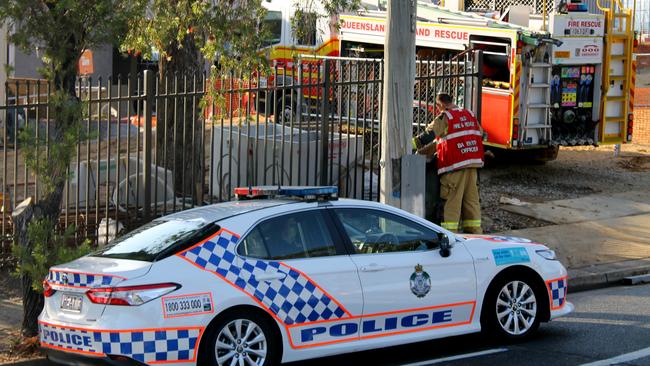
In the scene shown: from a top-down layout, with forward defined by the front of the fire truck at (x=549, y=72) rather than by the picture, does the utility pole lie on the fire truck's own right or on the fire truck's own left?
on the fire truck's own left

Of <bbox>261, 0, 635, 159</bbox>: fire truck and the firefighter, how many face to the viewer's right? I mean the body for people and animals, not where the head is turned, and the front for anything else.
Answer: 0

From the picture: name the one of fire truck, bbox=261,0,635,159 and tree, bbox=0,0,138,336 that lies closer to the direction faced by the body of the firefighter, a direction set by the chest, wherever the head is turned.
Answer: the fire truck

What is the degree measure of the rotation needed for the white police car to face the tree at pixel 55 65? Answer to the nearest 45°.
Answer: approximately 90° to its left

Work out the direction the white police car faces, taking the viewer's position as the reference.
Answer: facing away from the viewer and to the right of the viewer

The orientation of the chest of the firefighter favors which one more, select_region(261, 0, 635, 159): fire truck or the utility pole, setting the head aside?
the fire truck

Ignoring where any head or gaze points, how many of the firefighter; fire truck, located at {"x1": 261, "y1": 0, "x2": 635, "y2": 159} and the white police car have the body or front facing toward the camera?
0

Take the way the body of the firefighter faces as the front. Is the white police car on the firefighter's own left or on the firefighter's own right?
on the firefighter's own left

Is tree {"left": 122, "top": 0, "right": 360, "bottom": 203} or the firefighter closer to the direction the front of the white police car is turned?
the firefighter

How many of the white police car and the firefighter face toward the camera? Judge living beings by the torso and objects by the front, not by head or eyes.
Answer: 0

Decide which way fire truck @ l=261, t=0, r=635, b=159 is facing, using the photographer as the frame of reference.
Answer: facing away from the viewer and to the left of the viewer

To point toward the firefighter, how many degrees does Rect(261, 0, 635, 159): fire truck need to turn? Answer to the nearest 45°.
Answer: approximately 135° to its left

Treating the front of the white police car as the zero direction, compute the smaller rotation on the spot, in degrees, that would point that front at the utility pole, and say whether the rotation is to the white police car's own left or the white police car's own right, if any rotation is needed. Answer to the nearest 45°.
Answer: approximately 45° to the white police car's own left

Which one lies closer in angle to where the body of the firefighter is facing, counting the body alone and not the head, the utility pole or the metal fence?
the metal fence

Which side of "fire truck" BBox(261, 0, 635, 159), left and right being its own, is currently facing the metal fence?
left
